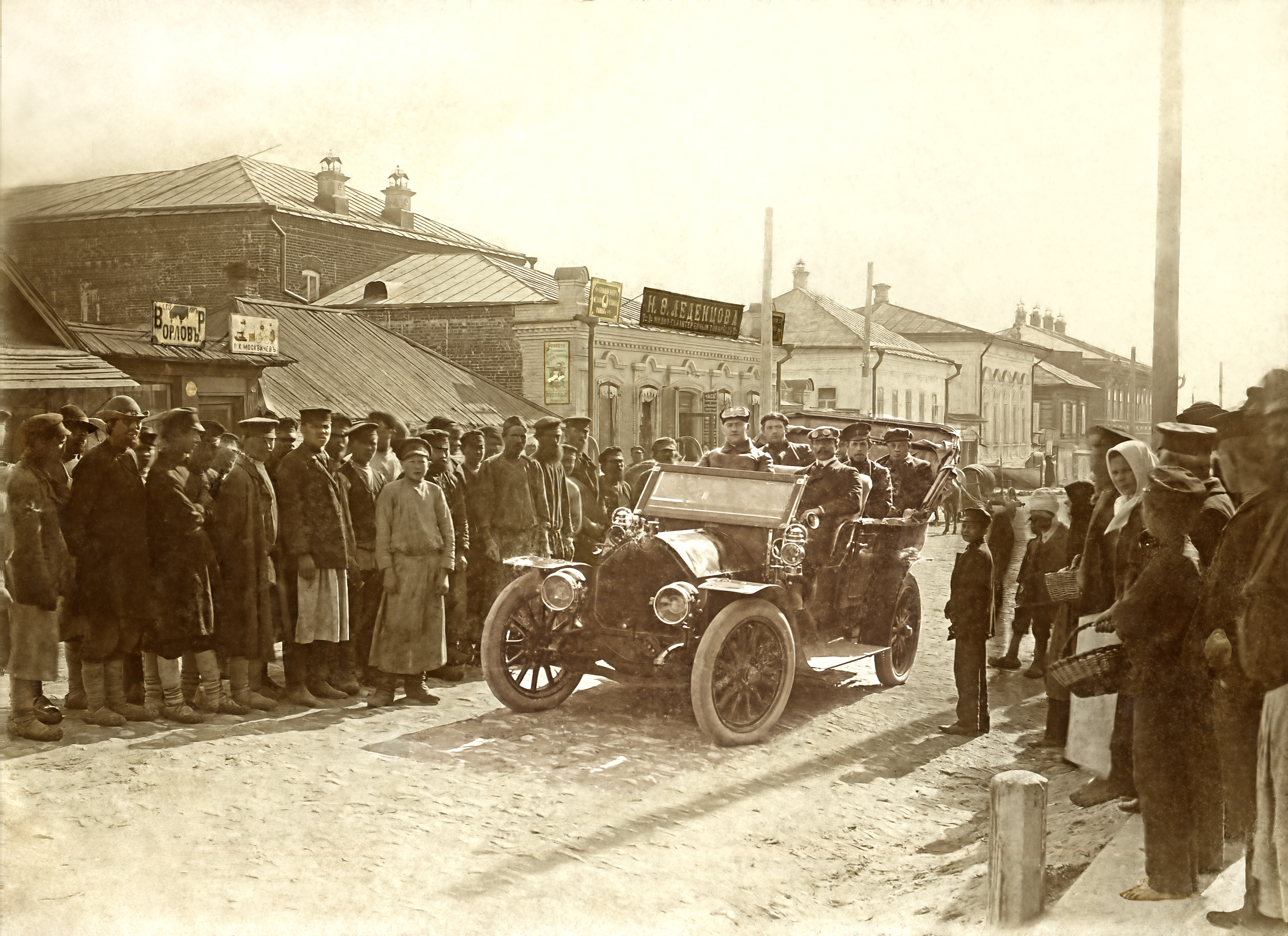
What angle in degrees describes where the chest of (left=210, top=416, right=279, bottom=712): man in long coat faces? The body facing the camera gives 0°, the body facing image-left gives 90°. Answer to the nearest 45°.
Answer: approximately 315°

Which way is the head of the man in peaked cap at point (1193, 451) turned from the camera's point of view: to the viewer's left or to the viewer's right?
to the viewer's left

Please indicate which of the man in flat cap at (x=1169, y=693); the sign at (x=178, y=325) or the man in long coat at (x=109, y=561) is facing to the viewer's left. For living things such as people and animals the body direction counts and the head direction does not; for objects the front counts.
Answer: the man in flat cap

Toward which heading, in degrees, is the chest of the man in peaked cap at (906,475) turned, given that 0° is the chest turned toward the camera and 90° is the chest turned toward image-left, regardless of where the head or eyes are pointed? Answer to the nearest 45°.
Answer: approximately 45°

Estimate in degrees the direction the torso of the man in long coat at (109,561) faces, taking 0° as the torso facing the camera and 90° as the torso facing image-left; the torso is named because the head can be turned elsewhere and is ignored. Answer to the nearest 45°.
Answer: approximately 315°

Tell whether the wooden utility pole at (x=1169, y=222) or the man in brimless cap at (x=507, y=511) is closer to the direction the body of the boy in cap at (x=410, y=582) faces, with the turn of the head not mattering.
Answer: the wooden utility pole
